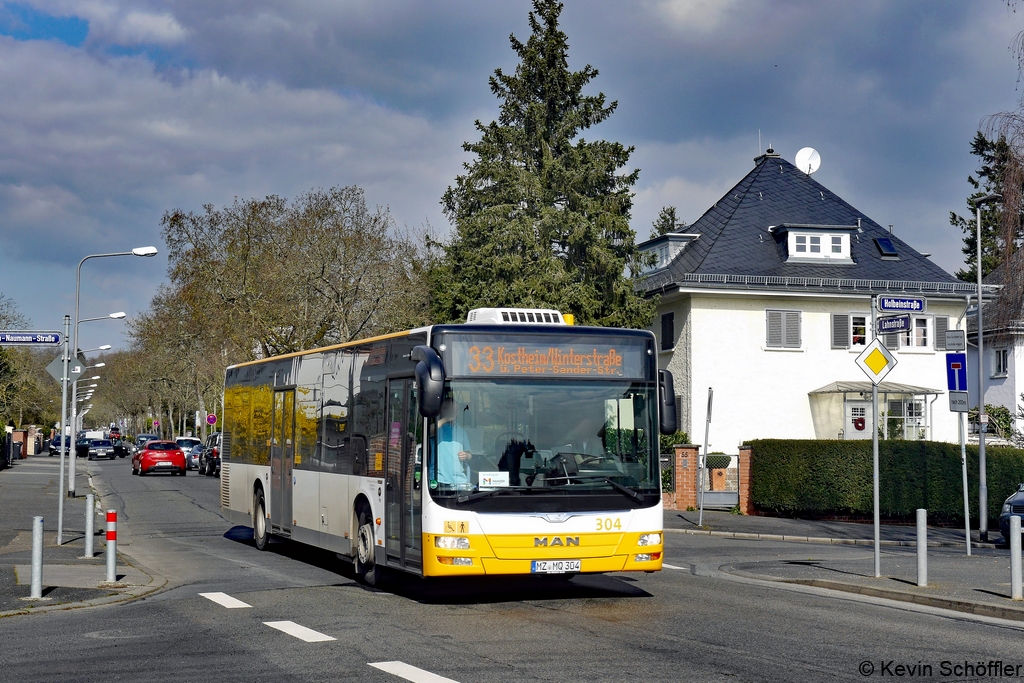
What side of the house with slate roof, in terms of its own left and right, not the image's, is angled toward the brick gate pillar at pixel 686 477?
front

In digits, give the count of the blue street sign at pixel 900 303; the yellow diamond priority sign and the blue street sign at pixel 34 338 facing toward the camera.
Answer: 3

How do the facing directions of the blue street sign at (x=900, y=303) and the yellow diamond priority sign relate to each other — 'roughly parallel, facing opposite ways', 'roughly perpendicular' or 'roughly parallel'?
roughly parallel

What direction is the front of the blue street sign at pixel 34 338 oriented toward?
toward the camera

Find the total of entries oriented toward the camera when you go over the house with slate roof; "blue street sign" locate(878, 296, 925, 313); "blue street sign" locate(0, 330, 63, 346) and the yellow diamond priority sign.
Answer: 4

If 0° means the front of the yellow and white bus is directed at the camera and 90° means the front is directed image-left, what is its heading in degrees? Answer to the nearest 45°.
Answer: approximately 315°

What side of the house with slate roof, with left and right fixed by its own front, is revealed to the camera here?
front

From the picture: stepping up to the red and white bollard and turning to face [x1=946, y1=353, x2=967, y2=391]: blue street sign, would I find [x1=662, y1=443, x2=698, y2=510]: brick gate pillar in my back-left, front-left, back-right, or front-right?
front-left

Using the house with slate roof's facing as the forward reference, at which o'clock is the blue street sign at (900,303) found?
The blue street sign is roughly at 12 o'clock from the house with slate roof.

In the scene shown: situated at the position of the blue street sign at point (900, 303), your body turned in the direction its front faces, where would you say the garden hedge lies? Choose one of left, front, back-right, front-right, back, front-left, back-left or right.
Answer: back

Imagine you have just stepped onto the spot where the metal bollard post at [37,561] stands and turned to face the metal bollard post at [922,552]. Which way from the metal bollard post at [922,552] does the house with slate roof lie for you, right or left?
left

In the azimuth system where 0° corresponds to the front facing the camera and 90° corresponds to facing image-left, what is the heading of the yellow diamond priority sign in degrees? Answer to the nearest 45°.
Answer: approximately 0°

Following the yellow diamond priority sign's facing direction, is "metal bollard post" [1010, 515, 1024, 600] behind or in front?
in front

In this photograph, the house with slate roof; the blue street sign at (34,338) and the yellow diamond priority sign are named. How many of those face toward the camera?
3
